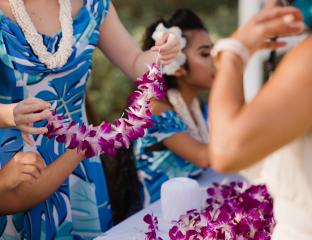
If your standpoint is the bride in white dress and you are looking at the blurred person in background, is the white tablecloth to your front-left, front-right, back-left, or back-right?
front-left

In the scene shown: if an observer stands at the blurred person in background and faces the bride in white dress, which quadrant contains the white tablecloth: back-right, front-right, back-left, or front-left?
front-right

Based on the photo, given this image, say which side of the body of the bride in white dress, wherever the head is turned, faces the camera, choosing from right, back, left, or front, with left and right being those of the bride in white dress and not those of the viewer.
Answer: left
